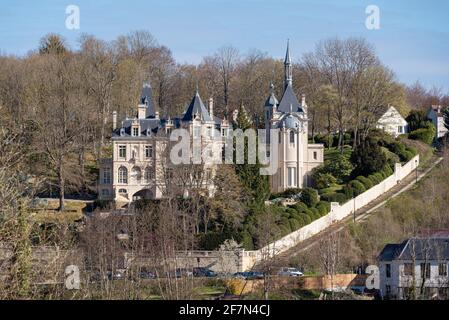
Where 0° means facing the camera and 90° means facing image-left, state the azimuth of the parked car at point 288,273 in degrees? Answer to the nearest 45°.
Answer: approximately 270°
